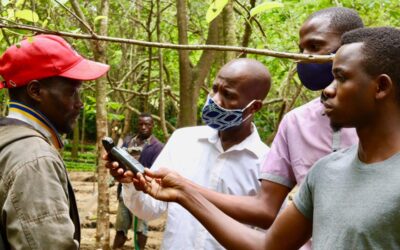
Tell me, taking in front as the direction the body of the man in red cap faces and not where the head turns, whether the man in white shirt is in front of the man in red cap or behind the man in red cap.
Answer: in front

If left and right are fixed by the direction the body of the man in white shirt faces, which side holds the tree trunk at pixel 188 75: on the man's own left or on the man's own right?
on the man's own right

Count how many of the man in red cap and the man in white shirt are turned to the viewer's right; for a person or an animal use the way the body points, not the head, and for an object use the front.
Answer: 1

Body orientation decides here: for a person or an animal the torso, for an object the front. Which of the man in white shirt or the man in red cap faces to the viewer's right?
the man in red cap

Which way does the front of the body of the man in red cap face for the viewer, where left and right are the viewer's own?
facing to the right of the viewer

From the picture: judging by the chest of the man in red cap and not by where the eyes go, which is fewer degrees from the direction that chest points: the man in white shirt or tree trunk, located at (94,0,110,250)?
the man in white shirt

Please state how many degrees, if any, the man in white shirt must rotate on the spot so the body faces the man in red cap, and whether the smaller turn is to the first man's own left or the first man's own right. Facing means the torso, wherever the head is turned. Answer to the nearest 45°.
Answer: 0° — they already face them

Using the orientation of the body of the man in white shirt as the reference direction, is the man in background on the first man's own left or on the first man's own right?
on the first man's own right

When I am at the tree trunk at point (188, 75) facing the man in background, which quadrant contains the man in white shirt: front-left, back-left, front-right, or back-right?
back-left

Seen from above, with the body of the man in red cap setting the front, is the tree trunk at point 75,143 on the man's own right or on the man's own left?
on the man's own left

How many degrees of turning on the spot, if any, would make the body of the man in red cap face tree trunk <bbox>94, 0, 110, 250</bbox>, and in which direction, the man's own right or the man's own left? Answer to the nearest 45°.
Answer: approximately 90° to the man's own left

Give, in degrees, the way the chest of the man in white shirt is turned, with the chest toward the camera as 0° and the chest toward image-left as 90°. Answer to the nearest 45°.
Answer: approximately 45°

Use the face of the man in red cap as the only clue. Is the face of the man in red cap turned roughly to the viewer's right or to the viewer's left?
to the viewer's right
